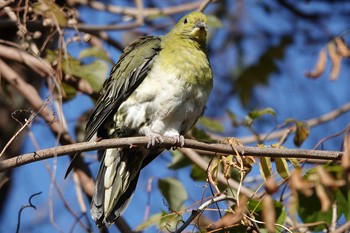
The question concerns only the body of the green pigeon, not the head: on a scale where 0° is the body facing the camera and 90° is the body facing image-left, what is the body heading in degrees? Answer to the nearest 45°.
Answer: approximately 315°

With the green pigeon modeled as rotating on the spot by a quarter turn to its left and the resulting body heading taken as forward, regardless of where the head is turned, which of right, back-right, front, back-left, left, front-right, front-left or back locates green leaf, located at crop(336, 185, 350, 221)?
right
